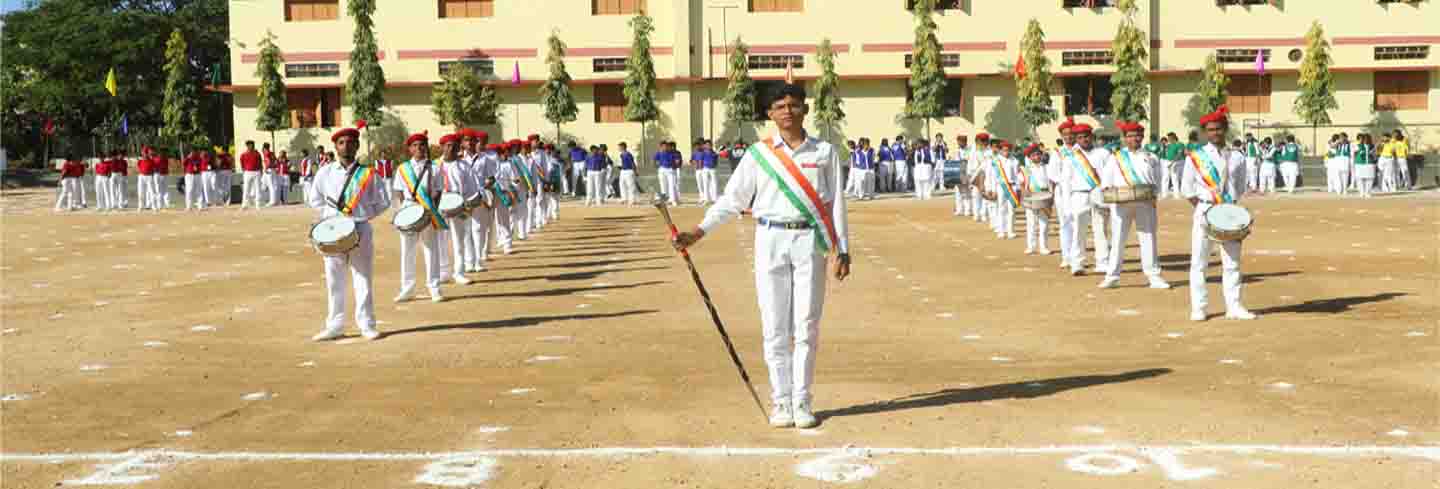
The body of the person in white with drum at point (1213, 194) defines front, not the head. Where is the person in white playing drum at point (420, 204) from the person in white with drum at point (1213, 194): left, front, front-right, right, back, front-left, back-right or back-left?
right

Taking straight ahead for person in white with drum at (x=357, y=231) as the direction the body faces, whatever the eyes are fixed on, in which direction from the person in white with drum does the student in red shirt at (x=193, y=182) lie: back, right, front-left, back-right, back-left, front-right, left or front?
back

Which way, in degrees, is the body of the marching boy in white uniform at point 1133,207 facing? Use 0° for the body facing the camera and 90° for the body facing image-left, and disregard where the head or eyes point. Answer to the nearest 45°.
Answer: approximately 0°

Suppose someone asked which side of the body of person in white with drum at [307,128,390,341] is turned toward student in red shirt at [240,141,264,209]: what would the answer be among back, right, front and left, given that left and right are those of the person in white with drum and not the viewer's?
back

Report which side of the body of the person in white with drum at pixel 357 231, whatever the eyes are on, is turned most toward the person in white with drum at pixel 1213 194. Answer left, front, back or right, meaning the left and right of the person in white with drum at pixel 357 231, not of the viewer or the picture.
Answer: left

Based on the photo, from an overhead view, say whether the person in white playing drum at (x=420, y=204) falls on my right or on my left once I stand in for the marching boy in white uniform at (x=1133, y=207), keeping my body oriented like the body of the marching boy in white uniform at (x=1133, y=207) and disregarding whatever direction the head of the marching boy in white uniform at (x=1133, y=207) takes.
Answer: on my right

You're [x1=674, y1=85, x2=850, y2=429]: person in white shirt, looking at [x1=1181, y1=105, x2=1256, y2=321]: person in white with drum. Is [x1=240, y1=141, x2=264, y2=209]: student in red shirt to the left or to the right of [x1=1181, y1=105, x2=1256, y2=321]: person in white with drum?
left
